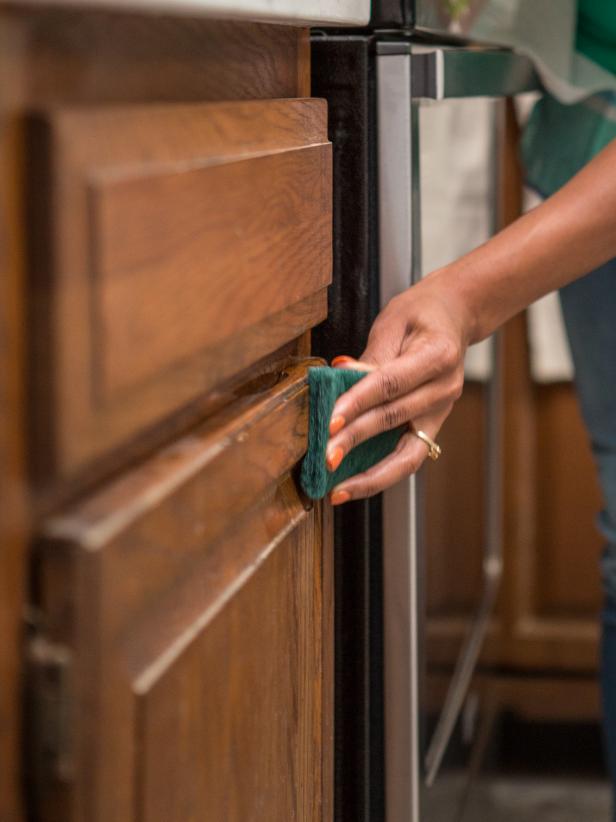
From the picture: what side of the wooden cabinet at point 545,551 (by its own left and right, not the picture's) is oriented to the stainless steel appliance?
front

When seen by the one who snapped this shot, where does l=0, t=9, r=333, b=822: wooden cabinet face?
facing the viewer and to the right of the viewer

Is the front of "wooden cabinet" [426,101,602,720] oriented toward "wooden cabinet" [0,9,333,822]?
yes

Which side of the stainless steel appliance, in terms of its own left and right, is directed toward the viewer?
right
